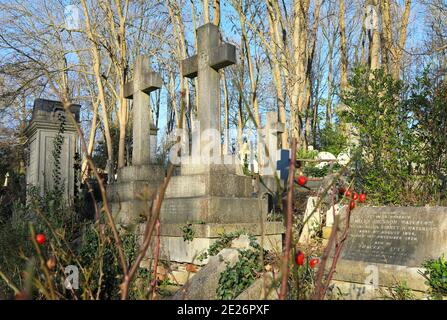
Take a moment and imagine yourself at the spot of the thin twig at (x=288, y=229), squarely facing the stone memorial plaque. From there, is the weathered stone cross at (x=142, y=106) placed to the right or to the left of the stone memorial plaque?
left

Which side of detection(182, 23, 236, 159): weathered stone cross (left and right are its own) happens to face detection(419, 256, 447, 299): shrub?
left

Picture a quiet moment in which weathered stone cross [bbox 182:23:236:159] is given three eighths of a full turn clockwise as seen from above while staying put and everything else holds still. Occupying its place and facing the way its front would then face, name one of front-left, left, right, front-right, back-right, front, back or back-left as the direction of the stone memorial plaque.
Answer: back-right

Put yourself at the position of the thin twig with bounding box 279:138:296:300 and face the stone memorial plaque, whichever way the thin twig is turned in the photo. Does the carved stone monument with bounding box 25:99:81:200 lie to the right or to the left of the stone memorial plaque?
left

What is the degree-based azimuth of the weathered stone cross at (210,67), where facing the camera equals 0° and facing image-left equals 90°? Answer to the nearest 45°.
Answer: approximately 45°

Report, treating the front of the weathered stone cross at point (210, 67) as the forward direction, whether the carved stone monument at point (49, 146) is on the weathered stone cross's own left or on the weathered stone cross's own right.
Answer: on the weathered stone cross's own right

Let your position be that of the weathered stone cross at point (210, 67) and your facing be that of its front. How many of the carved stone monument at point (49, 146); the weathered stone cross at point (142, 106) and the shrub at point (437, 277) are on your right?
2

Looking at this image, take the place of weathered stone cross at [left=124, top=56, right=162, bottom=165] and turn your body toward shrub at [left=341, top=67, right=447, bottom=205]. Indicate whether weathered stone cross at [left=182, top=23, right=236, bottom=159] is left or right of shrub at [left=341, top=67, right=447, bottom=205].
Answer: right

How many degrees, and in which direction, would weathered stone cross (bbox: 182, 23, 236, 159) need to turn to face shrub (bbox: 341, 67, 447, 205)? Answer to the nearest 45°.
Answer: approximately 135° to its left
